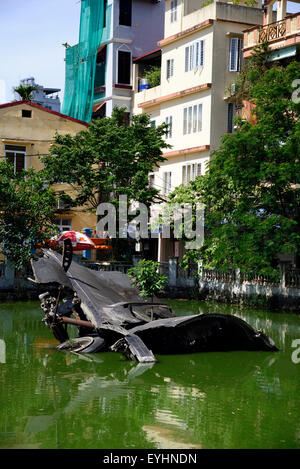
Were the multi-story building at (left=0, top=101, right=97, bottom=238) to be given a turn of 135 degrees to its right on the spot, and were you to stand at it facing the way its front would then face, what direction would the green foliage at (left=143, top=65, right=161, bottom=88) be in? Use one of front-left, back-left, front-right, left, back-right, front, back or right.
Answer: right

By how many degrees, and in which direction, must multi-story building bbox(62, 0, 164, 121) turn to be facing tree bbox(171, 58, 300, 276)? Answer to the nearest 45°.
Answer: approximately 45° to its left

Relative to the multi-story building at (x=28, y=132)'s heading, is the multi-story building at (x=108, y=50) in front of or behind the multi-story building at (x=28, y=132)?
behind

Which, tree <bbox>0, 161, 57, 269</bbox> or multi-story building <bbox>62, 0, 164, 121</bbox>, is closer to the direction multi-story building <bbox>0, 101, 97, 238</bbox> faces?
the tree

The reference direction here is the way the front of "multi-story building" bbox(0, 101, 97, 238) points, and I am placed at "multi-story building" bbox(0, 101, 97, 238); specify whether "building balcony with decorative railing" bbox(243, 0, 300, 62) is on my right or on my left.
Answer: on my left

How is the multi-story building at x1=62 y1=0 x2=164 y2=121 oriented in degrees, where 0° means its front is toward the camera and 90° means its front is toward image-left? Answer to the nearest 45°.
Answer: approximately 45°

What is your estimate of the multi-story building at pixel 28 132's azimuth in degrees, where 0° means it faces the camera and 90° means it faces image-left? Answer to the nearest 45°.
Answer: approximately 0°

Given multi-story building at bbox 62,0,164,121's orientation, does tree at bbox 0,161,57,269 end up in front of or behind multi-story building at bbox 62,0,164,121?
in front

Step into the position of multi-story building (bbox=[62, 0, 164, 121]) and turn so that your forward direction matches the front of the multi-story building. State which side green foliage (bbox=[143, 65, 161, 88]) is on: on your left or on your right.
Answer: on your left

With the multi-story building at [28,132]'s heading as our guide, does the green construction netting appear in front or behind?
behind
